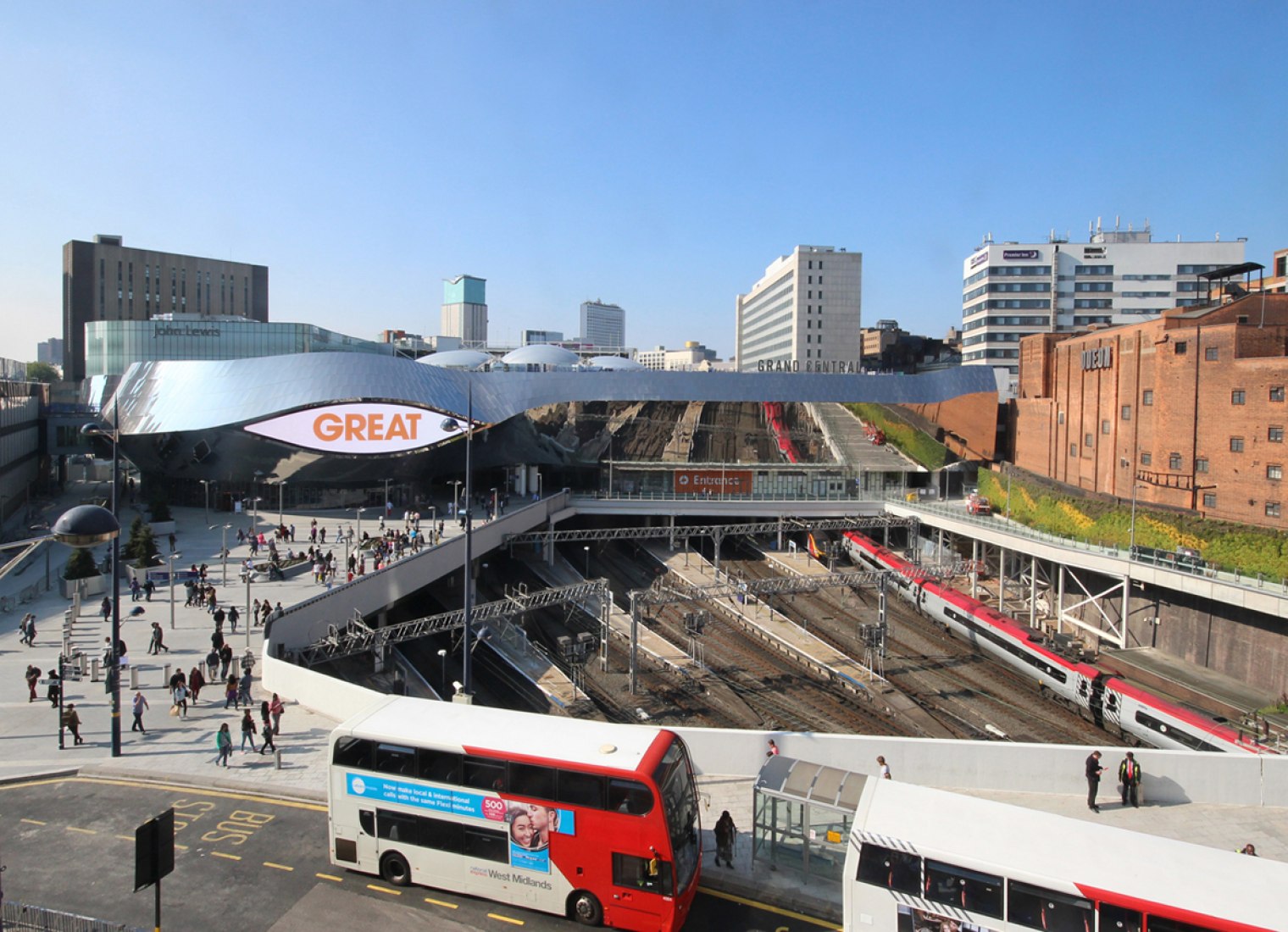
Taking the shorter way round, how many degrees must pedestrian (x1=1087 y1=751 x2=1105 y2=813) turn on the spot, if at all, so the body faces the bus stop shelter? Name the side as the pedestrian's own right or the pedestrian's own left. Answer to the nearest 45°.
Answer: approximately 135° to the pedestrian's own right

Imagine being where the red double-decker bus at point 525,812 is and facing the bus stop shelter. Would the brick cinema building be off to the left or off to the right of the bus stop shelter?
left
